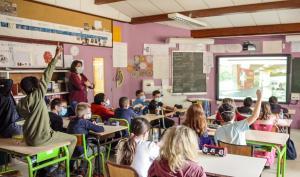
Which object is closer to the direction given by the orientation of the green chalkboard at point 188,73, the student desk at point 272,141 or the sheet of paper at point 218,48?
the student desk

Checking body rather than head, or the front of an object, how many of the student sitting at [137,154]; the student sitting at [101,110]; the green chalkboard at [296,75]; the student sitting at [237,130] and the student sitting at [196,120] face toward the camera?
1

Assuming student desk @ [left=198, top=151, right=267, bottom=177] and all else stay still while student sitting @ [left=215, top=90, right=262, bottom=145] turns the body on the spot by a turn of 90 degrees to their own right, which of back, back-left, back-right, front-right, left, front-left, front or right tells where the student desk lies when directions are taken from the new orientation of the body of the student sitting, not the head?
right

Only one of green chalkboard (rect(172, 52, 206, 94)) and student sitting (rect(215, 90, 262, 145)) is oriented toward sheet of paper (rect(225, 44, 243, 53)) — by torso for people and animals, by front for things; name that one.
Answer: the student sitting

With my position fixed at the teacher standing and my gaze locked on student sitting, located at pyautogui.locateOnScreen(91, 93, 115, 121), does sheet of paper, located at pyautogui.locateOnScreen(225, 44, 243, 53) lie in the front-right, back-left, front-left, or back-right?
front-left

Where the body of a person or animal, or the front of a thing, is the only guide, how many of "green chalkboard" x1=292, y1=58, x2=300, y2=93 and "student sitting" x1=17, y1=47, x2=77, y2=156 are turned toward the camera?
1

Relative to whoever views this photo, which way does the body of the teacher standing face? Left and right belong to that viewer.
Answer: facing the viewer and to the right of the viewer

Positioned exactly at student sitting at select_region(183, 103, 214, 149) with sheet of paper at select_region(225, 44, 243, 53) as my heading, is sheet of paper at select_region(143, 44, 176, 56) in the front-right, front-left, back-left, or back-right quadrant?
front-left

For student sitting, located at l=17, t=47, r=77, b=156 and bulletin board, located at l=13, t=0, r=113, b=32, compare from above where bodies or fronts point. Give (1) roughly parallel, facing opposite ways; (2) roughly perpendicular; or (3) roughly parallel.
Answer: roughly perpendicular

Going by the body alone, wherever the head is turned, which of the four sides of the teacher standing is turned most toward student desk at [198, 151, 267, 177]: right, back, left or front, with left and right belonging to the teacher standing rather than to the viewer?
front

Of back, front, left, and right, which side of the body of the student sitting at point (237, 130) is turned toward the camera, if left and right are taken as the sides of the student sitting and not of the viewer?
back

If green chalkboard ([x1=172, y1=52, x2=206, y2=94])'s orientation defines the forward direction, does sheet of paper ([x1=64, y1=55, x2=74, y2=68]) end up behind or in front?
in front

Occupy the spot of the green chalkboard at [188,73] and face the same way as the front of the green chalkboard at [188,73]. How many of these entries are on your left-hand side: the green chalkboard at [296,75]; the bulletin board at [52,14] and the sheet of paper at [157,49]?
1

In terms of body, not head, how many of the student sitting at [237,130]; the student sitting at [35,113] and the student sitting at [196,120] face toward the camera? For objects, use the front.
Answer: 0

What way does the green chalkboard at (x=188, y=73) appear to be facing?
toward the camera

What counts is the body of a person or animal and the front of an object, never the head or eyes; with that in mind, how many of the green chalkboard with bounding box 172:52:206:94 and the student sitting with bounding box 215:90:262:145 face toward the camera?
1

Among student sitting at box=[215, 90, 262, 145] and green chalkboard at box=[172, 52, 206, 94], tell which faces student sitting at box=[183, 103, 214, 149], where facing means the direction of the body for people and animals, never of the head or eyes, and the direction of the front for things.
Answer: the green chalkboard

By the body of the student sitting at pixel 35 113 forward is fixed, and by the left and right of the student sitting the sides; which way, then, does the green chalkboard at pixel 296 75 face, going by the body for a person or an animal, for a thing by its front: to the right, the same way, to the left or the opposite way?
the opposite way

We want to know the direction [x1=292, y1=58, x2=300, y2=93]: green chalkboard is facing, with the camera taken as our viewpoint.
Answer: facing the viewer
